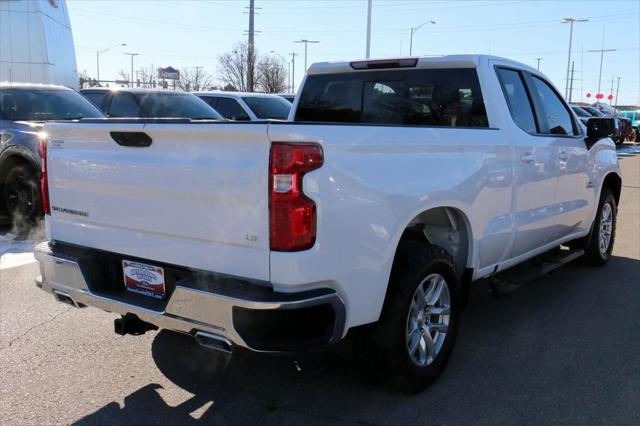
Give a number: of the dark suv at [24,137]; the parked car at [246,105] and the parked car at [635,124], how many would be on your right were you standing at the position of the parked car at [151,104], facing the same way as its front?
1

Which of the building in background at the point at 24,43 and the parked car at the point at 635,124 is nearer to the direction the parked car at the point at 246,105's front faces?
the parked car

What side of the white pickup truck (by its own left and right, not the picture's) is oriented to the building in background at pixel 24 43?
left

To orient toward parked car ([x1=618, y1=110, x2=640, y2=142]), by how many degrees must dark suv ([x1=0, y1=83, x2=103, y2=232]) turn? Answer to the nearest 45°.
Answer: approximately 90° to its left

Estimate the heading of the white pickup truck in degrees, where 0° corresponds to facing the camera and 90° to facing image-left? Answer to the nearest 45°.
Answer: approximately 225°

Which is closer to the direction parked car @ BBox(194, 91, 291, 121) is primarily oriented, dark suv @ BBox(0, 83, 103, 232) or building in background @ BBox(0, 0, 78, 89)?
the dark suv

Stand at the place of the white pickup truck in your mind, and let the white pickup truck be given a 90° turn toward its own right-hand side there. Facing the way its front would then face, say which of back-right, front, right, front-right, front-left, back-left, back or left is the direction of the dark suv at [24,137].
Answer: back

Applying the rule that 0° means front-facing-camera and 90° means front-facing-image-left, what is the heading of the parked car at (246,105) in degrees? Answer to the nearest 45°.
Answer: approximately 315°

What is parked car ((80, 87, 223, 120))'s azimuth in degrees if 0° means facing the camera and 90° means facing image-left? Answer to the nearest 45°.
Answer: approximately 315°

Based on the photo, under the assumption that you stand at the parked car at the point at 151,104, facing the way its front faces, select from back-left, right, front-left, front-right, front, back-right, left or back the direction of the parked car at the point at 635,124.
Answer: left

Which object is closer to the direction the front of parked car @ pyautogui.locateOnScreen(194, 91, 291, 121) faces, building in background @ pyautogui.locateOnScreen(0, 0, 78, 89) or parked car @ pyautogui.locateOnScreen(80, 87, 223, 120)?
the parked car

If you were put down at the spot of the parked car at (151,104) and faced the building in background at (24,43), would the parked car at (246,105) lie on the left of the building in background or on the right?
right

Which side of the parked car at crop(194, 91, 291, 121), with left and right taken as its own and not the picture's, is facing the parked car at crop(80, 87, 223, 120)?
right

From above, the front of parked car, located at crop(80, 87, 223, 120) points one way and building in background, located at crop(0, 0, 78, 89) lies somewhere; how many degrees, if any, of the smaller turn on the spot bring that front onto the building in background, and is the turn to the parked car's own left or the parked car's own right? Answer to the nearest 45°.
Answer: approximately 180°

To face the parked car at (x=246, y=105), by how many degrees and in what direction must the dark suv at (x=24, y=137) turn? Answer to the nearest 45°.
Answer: approximately 90° to its left
